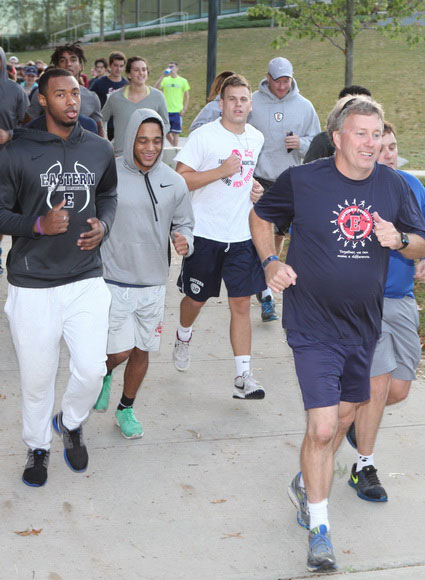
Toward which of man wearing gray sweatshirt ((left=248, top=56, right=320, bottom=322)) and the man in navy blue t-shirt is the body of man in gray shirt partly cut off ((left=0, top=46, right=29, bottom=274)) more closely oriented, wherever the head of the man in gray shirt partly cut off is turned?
the man in navy blue t-shirt

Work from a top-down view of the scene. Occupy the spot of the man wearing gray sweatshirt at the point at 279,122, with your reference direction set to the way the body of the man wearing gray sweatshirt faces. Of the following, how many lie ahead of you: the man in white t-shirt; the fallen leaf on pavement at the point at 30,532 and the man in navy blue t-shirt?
3

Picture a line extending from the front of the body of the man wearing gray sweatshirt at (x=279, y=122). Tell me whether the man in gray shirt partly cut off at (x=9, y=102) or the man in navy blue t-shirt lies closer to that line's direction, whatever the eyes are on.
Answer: the man in navy blue t-shirt

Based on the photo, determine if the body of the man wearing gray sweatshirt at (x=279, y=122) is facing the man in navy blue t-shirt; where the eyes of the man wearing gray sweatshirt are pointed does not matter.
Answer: yes

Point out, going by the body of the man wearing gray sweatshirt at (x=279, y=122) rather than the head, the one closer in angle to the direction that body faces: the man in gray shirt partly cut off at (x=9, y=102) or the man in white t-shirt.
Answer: the man in white t-shirt

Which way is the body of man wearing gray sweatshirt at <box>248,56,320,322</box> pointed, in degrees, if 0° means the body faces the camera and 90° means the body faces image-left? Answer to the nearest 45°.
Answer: approximately 0°

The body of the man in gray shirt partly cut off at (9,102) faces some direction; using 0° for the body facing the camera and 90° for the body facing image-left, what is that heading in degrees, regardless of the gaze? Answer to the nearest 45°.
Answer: approximately 0°

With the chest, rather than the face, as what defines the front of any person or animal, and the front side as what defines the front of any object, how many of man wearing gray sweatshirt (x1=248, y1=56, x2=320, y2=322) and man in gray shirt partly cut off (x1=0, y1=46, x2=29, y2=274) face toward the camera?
2
